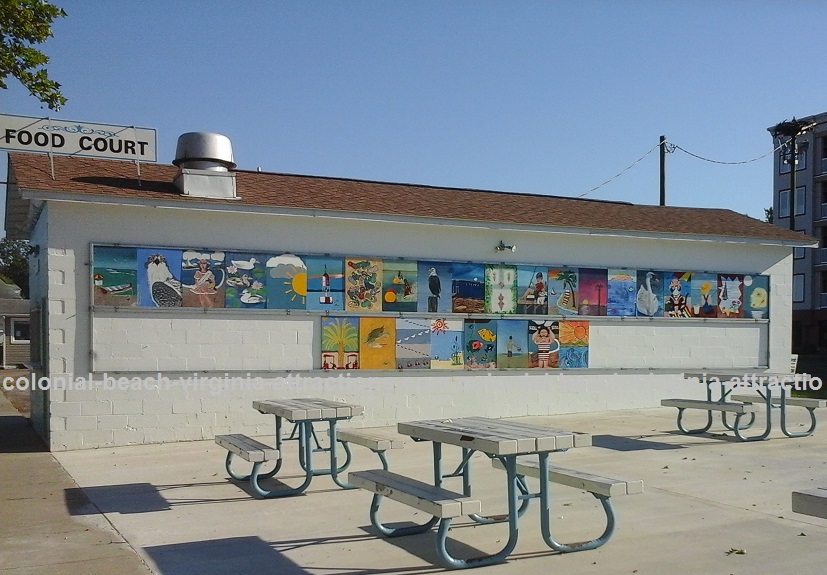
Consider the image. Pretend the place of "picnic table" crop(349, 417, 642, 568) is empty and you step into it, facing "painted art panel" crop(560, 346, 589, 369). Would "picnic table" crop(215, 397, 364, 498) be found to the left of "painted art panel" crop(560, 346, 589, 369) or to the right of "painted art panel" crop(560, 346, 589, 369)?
left

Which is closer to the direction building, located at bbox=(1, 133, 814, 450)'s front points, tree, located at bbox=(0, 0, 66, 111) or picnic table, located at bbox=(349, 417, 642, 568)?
the picnic table

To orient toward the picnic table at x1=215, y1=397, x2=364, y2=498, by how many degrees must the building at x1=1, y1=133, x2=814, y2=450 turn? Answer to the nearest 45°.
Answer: approximately 45° to its right

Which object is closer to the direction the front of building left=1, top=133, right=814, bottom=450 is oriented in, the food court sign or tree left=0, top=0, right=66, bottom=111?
the tree

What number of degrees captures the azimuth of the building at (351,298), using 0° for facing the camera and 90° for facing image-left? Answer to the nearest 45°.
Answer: approximately 315°

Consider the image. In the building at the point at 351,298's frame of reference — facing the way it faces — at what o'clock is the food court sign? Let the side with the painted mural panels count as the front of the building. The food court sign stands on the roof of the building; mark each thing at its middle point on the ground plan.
The food court sign is roughly at 4 o'clock from the building.

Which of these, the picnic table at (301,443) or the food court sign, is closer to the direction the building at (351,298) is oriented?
the picnic table
